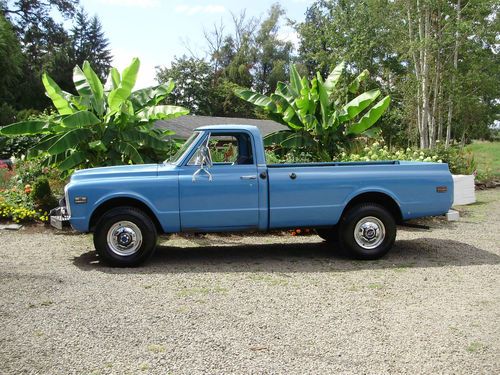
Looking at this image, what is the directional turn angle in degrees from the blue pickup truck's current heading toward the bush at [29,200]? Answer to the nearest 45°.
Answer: approximately 45° to its right

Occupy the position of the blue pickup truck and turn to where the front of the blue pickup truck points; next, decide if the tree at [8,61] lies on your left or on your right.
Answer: on your right

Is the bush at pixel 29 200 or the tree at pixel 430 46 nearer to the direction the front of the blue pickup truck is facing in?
the bush

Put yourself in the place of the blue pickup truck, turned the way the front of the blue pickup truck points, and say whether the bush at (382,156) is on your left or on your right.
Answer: on your right

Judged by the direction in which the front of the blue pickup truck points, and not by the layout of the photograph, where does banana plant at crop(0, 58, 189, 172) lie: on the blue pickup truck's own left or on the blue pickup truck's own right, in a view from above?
on the blue pickup truck's own right

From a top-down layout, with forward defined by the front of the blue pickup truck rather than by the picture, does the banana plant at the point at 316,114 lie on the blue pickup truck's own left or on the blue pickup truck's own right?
on the blue pickup truck's own right

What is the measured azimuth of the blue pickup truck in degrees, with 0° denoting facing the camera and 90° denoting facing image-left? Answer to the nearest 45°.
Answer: approximately 90°
